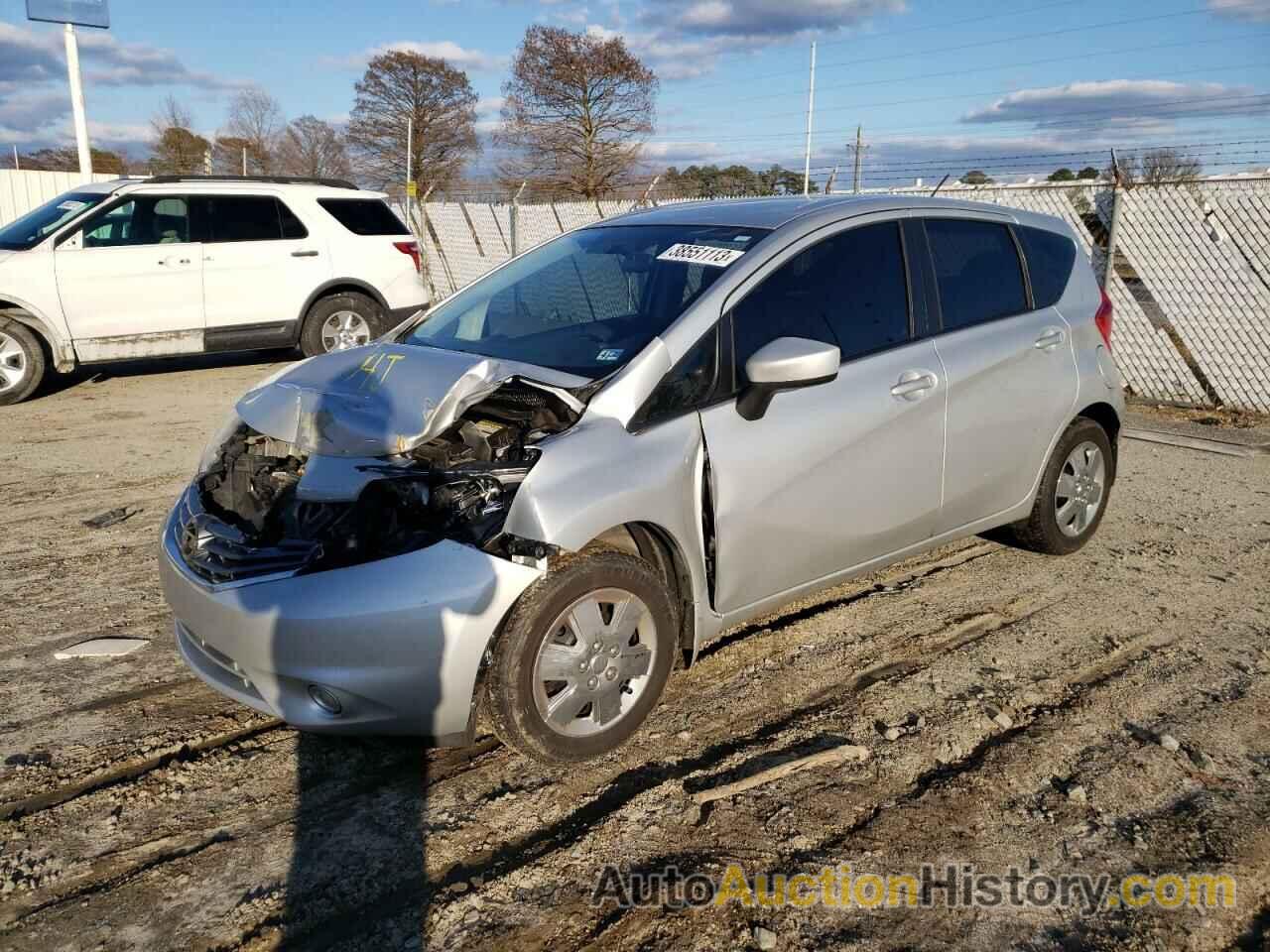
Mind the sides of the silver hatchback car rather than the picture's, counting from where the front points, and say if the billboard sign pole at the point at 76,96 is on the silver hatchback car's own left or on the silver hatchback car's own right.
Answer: on the silver hatchback car's own right

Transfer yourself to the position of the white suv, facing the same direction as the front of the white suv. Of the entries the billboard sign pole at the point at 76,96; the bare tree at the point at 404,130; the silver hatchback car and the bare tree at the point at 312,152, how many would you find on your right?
3

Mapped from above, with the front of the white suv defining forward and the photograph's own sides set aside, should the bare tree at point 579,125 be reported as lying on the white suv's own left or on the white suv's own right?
on the white suv's own right

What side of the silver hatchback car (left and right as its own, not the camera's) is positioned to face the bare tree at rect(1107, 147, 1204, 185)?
back

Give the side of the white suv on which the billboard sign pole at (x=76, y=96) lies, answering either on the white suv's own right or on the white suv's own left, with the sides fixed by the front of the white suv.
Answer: on the white suv's own right

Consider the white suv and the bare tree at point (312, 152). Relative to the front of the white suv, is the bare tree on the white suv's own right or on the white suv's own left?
on the white suv's own right

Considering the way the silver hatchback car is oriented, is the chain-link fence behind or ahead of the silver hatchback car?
behind

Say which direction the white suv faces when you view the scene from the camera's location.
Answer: facing to the left of the viewer

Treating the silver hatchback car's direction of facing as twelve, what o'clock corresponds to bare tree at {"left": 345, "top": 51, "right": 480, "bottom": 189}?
The bare tree is roughly at 4 o'clock from the silver hatchback car.

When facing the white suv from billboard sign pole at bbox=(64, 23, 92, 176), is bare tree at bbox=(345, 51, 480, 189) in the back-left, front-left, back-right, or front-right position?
back-left

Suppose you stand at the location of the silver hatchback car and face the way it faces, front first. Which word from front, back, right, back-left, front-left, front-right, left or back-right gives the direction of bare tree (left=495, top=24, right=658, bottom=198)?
back-right

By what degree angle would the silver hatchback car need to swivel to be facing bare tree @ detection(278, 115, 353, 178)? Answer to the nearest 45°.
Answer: approximately 135° to its right
